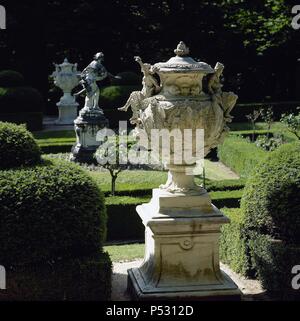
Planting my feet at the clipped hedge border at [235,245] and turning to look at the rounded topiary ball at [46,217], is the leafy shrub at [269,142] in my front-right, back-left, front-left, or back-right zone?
back-right

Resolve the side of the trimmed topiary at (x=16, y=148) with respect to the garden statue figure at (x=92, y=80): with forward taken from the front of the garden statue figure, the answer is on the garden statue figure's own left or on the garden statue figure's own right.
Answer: on the garden statue figure's own right

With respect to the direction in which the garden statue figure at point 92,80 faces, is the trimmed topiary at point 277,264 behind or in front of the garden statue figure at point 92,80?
in front

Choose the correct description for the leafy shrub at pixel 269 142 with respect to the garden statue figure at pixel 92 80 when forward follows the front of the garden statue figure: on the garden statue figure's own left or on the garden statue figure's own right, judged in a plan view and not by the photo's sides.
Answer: on the garden statue figure's own left

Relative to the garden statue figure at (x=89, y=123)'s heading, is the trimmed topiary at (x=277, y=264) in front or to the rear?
in front

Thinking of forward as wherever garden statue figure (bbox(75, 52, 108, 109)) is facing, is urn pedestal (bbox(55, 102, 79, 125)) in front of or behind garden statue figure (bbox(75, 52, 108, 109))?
behind
